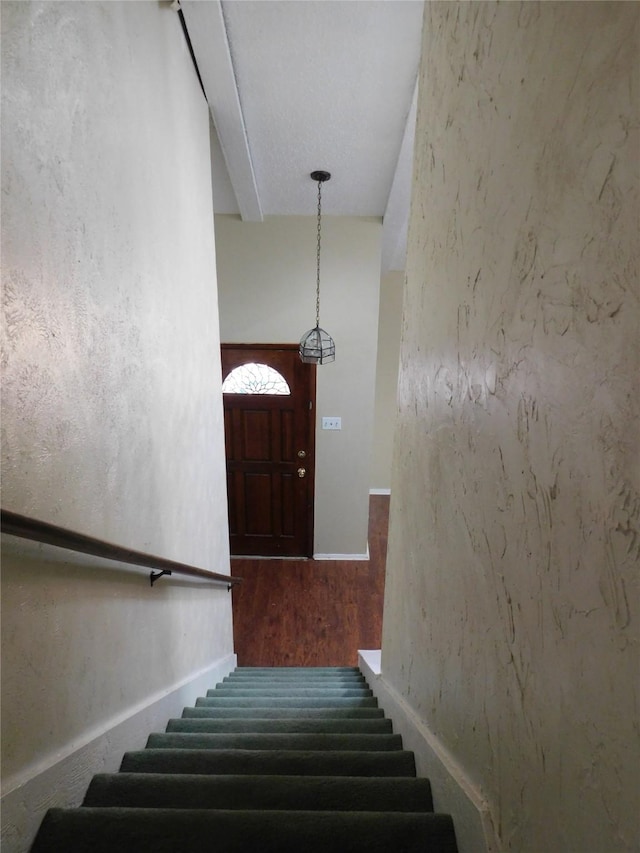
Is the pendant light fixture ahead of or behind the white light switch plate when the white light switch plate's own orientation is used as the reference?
ahead

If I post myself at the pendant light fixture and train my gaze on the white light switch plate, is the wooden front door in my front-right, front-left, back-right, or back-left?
front-left

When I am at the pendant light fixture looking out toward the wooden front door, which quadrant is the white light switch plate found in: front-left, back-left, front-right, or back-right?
front-right

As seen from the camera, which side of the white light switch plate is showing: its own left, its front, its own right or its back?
front
